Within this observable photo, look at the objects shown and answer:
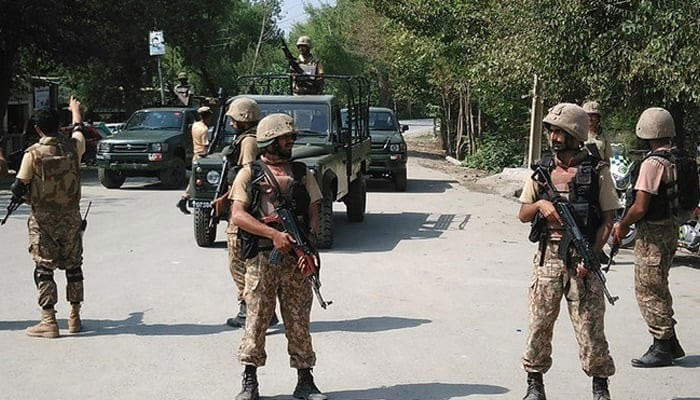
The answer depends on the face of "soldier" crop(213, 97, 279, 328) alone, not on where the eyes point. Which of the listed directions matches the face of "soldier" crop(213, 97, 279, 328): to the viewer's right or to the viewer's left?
to the viewer's left

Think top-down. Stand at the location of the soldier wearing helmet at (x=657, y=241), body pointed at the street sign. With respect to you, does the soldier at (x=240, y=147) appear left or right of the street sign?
left

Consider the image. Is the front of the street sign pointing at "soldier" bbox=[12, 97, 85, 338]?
yes

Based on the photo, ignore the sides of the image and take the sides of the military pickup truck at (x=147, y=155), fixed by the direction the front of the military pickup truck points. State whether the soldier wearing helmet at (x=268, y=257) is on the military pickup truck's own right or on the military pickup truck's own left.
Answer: on the military pickup truck's own left

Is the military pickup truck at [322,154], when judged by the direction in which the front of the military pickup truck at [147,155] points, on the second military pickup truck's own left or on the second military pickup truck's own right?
on the second military pickup truck's own left

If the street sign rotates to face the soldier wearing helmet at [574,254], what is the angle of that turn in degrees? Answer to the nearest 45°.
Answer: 0° — it already faces them
